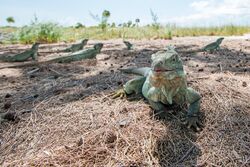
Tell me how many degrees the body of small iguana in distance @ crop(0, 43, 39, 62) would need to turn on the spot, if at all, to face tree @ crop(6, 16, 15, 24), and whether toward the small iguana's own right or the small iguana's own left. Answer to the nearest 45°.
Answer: approximately 90° to the small iguana's own left

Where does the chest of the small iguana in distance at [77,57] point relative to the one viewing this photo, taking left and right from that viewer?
facing to the right of the viewer

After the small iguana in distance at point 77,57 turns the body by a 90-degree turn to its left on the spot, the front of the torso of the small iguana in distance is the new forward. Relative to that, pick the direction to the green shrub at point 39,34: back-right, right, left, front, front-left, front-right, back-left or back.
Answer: front

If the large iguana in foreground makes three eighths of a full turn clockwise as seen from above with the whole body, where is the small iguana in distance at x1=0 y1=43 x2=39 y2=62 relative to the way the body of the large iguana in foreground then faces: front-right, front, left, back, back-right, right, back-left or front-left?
front

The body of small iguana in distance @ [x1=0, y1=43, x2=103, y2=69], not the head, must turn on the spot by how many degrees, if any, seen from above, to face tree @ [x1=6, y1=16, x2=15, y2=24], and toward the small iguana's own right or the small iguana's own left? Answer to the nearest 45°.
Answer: approximately 90° to the small iguana's own left

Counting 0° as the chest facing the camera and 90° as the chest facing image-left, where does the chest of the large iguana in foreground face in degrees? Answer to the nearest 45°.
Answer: approximately 0°

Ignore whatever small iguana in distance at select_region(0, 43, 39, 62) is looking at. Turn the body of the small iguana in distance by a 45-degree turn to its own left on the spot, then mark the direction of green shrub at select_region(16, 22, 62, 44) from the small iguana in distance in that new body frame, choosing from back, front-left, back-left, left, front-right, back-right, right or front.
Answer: front-left

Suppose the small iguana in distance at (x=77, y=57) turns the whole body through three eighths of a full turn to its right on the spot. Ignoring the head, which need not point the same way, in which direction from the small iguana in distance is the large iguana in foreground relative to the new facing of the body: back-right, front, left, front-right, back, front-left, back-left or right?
front-left

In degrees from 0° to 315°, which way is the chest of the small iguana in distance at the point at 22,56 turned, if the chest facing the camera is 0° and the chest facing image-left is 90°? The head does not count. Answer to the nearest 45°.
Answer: approximately 270°
